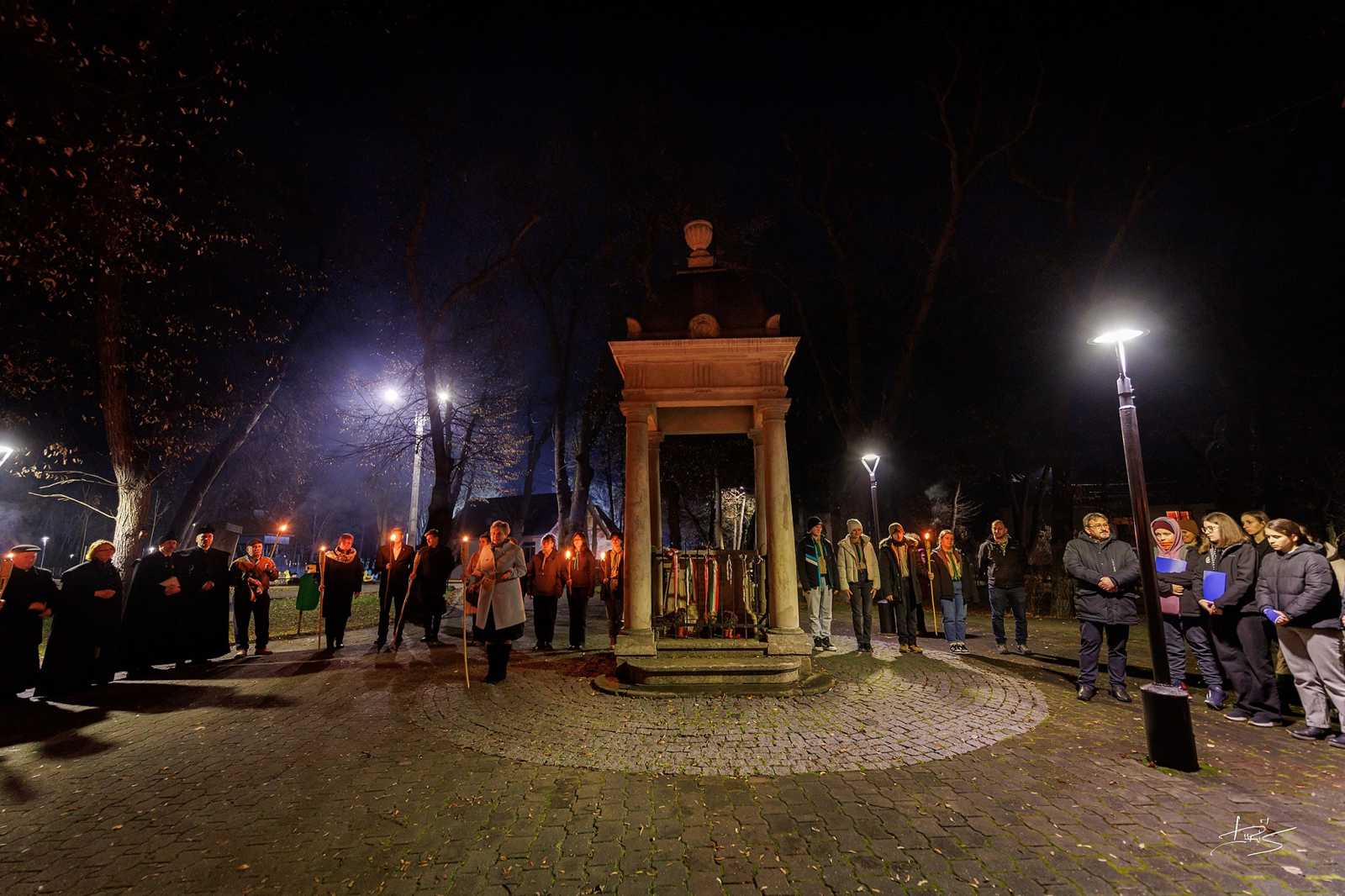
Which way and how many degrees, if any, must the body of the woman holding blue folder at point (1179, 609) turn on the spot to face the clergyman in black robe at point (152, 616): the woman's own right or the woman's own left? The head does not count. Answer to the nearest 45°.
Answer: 0° — they already face them

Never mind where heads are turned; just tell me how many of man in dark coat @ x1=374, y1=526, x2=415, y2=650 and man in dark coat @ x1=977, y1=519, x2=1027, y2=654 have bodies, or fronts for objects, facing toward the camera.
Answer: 2

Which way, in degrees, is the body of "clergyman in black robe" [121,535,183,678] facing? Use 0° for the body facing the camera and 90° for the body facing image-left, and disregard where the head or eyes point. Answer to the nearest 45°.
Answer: approximately 315°

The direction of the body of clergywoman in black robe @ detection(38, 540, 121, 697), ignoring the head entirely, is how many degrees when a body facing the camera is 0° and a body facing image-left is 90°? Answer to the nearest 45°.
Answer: approximately 315°

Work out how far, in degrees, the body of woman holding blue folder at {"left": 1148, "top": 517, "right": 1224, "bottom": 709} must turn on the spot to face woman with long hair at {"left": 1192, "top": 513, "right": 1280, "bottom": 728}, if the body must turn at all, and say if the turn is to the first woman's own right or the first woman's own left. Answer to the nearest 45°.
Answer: approximately 90° to the first woman's own left

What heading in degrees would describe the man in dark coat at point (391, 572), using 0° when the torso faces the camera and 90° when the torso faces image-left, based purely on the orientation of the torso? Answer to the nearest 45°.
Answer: approximately 0°

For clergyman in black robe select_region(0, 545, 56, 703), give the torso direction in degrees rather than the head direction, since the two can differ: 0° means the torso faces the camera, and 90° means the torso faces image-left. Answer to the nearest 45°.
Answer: approximately 315°

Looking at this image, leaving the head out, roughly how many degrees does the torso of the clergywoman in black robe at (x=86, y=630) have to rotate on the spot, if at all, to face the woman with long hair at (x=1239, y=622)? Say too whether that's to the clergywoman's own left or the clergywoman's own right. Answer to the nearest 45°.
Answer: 0° — they already face them

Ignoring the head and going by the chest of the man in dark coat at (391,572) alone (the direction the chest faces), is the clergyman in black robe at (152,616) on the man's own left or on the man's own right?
on the man's own right

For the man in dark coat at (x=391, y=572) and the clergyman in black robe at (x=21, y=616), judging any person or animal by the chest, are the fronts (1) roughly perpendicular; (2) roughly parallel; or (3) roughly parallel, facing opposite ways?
roughly perpendicular
